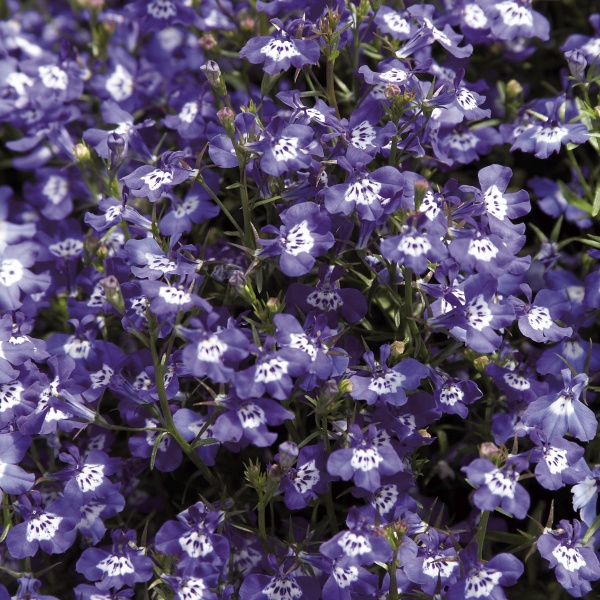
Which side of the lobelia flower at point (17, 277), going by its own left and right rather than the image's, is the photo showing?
front

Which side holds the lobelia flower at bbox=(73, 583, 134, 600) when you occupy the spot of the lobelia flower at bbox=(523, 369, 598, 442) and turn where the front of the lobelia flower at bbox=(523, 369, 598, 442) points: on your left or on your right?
on your right

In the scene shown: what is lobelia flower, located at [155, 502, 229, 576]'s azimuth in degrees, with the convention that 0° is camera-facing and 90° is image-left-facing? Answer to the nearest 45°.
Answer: approximately 0°

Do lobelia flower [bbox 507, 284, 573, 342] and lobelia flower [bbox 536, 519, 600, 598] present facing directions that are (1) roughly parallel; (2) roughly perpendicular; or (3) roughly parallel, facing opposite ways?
roughly parallel

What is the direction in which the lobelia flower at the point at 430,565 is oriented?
toward the camera

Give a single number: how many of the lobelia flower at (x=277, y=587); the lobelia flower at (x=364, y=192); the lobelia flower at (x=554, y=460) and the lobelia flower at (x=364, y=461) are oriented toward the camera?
4

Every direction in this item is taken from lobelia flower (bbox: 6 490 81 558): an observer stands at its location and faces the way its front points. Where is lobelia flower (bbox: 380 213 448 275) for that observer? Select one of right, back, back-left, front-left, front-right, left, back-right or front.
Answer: left

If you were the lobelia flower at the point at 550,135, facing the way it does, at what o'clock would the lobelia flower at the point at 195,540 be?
the lobelia flower at the point at 195,540 is roughly at 1 o'clock from the lobelia flower at the point at 550,135.

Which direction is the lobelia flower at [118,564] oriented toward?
toward the camera
